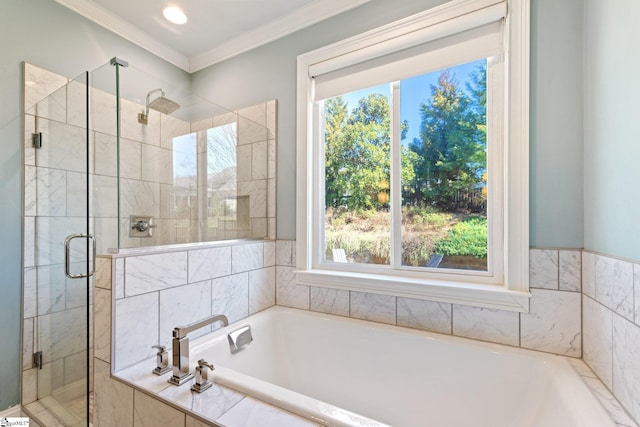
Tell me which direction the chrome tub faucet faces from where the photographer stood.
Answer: facing away from the viewer and to the right of the viewer

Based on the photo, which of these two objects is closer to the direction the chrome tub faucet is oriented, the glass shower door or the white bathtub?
the white bathtub

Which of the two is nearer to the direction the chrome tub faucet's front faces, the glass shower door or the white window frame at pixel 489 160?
the white window frame

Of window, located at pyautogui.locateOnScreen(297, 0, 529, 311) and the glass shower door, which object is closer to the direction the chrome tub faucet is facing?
the window

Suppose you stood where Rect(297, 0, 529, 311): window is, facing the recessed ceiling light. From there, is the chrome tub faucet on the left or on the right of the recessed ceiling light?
left

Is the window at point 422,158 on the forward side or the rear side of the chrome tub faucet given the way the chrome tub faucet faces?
on the forward side

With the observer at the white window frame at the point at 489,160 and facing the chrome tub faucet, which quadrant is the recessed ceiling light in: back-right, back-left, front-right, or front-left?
front-right
